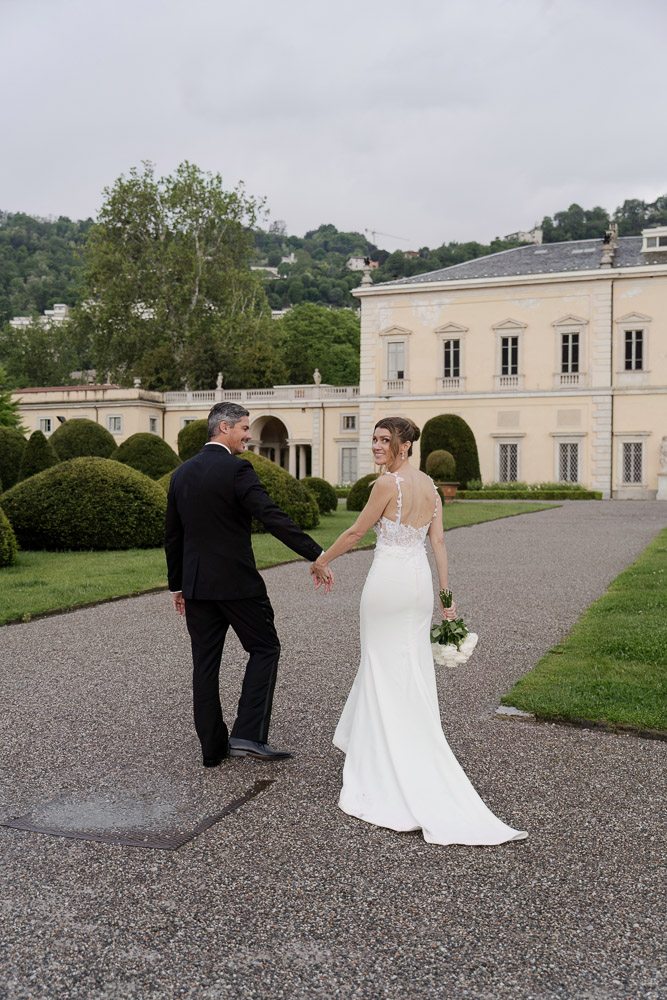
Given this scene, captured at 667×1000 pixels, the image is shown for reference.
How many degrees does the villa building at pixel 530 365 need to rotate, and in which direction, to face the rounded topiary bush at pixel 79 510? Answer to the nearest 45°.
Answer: approximately 45° to its right

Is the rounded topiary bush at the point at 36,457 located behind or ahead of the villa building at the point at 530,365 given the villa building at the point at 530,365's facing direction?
ahead

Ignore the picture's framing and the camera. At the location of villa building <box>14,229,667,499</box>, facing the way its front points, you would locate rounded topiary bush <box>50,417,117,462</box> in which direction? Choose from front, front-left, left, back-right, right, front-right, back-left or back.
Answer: front-right

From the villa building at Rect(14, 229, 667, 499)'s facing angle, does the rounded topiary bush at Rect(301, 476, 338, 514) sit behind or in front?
in front

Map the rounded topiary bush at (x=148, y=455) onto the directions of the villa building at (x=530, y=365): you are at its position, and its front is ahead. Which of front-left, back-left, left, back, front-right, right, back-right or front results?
front-right

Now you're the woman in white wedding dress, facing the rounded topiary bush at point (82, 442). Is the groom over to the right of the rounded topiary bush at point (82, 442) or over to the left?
left

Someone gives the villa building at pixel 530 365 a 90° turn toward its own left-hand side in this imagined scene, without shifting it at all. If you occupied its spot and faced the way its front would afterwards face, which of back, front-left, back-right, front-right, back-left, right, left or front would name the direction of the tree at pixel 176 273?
back-left

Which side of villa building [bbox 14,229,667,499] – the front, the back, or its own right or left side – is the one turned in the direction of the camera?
front

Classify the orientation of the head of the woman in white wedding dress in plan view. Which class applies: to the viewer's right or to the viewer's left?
to the viewer's left

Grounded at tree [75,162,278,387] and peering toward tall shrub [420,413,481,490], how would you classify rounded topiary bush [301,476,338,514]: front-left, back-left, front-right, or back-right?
front-right

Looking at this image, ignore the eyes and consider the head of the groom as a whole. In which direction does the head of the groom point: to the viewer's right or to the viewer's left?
to the viewer's right

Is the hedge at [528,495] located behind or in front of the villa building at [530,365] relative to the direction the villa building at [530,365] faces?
in front

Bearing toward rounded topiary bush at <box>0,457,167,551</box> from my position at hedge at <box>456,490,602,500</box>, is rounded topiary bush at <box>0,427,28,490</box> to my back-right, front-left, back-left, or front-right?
front-right
